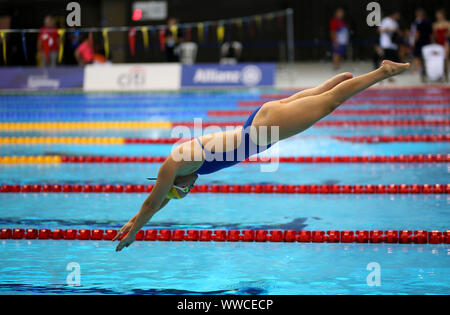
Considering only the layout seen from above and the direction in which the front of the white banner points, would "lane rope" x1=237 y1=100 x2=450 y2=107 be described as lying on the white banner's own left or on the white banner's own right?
on the white banner's own left

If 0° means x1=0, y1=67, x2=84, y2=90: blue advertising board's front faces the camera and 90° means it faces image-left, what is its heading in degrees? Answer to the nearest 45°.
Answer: approximately 0°

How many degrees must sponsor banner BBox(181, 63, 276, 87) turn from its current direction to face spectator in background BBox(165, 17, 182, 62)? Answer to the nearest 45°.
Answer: approximately 135° to its right

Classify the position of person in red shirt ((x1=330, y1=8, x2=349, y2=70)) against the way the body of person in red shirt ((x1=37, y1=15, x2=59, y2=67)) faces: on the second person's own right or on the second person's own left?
on the second person's own left

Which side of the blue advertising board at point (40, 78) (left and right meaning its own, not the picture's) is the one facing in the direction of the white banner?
left

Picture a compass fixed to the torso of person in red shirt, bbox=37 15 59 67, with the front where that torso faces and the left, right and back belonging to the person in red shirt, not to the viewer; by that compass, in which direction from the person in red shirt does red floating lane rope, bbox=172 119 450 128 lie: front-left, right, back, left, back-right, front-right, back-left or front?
front-left

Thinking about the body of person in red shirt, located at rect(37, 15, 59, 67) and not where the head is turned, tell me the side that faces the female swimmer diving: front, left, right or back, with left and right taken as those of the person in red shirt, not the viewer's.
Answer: front

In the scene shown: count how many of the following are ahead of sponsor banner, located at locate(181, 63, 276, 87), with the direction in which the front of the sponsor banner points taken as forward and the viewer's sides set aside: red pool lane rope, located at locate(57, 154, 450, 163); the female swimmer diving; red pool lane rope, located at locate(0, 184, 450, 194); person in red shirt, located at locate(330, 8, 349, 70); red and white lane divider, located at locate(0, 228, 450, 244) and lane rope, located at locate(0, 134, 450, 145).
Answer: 5

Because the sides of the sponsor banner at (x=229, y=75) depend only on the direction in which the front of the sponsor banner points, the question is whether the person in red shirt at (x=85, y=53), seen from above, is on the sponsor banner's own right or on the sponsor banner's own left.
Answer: on the sponsor banner's own right

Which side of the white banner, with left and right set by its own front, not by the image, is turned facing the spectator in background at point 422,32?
left

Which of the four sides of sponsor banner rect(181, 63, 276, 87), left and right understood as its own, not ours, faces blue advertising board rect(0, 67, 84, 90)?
right
